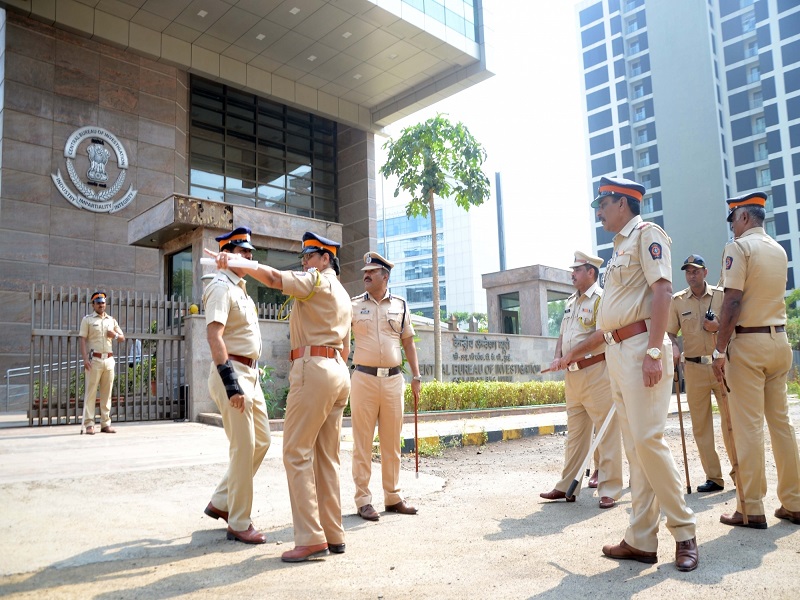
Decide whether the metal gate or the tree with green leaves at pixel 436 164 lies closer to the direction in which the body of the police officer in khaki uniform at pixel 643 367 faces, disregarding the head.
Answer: the metal gate

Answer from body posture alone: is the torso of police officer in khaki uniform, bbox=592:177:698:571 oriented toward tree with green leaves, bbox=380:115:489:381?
no

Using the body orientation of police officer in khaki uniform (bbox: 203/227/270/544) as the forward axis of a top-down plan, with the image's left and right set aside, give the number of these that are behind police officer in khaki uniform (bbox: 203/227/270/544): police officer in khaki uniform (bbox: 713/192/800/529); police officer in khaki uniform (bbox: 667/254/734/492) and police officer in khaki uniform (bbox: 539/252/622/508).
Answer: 0

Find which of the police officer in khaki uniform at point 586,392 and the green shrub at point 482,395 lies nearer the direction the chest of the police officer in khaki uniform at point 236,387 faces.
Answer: the police officer in khaki uniform

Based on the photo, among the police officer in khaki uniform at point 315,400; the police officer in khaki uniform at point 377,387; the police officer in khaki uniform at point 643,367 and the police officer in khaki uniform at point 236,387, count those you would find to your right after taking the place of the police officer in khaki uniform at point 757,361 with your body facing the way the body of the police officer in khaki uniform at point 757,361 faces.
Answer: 0

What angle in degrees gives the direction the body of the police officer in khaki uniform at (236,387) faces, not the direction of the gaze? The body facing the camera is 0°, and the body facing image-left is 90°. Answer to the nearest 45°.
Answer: approximately 315°

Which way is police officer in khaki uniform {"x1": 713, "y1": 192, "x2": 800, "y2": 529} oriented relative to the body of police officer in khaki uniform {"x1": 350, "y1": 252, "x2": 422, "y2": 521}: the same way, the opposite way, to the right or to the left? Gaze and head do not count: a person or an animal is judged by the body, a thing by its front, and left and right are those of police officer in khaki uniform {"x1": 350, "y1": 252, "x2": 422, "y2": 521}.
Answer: the opposite way

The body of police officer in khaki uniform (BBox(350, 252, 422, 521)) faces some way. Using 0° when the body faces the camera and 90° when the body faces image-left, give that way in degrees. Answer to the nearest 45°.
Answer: approximately 0°

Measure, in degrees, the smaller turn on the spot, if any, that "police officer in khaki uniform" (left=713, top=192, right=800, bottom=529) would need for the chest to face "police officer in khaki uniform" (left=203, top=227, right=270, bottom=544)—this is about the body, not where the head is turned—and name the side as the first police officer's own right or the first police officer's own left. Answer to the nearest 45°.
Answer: approximately 90° to the first police officer's own left

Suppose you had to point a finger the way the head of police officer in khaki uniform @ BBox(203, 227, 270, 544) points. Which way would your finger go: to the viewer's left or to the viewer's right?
to the viewer's right

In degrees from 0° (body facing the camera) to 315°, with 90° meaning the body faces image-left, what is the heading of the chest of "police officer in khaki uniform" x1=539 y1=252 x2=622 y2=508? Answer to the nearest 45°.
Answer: approximately 45°

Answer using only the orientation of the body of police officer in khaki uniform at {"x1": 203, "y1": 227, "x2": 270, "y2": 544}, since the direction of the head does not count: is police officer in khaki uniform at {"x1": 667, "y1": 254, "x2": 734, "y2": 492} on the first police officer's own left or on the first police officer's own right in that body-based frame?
on the first police officer's own left

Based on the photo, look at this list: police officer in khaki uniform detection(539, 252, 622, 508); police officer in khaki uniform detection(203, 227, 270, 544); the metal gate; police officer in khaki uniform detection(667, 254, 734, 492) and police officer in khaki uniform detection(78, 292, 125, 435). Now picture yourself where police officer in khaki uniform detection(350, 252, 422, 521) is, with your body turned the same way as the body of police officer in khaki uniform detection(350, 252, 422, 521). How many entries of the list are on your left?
2

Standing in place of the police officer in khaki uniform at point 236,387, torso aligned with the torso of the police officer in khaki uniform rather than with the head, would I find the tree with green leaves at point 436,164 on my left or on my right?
on my left

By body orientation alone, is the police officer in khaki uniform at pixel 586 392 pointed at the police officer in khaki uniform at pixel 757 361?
no

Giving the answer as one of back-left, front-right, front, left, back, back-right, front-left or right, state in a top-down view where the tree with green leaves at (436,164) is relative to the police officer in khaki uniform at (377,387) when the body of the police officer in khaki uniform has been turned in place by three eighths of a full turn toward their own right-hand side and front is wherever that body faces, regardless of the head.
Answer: front-right

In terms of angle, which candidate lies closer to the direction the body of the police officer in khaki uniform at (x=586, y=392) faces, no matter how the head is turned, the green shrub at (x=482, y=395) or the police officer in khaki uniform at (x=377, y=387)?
the police officer in khaki uniform

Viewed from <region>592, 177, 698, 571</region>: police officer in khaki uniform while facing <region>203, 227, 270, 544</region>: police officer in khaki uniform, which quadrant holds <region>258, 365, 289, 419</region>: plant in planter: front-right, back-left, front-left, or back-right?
front-right

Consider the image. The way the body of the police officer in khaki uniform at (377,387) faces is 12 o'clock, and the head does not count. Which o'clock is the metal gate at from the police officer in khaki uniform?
The metal gate is roughly at 5 o'clock from the police officer in khaki uniform.

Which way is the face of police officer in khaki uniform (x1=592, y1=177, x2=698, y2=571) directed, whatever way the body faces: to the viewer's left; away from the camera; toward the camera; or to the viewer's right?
to the viewer's left

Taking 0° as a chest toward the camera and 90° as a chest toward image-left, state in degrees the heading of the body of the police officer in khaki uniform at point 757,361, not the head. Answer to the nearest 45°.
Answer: approximately 135°

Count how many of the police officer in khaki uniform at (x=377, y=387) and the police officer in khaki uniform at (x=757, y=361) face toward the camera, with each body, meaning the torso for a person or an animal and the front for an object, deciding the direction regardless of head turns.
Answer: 1

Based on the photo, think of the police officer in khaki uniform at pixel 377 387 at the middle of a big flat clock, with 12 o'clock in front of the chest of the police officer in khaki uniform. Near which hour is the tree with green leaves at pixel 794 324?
The tree with green leaves is roughly at 7 o'clock from the police officer in khaki uniform.
